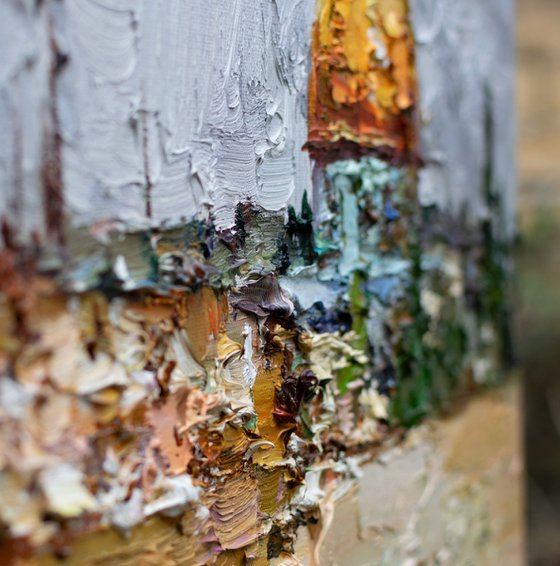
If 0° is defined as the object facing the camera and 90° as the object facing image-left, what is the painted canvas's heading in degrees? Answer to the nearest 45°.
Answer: approximately 315°
